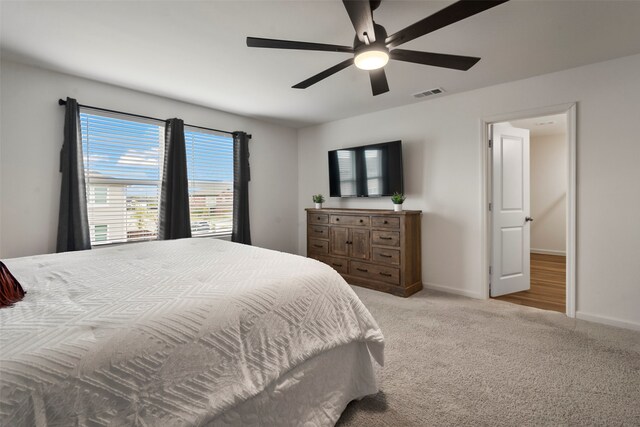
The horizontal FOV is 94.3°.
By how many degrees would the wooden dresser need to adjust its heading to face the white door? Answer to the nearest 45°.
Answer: approximately 135° to its left

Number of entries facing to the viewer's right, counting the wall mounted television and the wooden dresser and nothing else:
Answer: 0

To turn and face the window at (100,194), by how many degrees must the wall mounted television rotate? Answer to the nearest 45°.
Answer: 0° — it already faces it

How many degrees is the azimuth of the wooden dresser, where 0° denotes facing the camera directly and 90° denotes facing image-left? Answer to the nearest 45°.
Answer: approximately 45°

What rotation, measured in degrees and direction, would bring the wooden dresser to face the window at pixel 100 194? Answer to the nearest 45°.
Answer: approximately 45° to its right

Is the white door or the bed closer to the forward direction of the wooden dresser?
the bed

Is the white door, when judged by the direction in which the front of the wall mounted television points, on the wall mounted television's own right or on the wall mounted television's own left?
on the wall mounted television's own left

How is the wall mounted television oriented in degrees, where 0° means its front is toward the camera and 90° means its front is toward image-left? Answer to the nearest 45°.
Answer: approximately 45°

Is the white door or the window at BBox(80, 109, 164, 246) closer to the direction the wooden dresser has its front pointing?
the window

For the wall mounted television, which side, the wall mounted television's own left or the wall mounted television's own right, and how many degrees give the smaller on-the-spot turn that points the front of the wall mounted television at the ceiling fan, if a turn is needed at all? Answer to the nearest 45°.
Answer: approximately 45° to the wall mounted television's own left

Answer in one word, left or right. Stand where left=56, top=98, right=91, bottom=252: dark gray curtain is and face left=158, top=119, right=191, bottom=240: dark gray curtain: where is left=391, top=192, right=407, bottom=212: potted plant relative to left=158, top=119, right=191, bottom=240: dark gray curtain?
right
